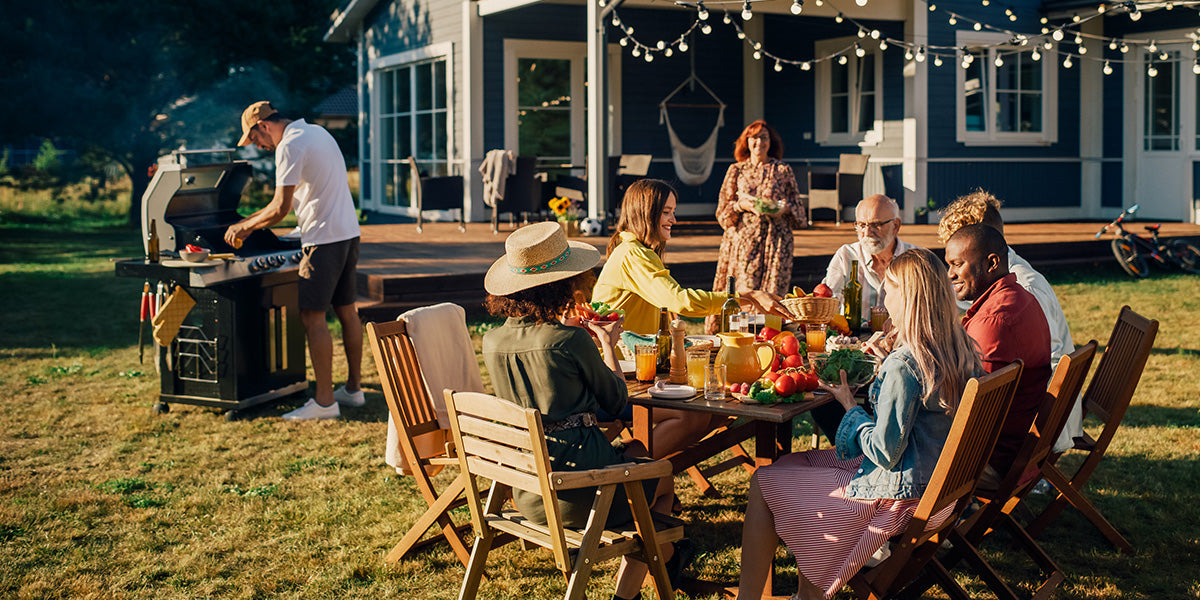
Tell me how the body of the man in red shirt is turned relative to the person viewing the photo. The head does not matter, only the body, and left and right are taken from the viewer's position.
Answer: facing to the left of the viewer

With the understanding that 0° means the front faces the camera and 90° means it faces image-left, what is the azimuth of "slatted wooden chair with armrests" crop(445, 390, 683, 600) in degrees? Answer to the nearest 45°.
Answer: approximately 225°

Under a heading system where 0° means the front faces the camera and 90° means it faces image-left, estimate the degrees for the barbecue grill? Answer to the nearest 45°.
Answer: approximately 315°

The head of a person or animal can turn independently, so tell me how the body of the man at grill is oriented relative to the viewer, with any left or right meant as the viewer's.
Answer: facing to the left of the viewer

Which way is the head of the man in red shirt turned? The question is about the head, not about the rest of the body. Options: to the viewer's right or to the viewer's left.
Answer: to the viewer's left

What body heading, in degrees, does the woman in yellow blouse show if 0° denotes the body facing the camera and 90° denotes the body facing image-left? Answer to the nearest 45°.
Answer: approximately 270°

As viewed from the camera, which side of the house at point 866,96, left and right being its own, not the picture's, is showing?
front

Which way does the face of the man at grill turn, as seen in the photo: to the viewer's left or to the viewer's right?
to the viewer's left

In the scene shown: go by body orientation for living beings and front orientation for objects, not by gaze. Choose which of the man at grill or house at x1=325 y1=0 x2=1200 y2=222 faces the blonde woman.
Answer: the house

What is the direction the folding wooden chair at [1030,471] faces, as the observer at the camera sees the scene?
facing away from the viewer and to the left of the viewer

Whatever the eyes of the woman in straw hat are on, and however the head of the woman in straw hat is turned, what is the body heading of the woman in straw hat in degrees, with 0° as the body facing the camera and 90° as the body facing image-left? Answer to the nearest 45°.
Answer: approximately 225°

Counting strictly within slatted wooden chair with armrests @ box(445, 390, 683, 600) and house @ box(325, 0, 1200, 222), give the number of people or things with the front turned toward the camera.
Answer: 1

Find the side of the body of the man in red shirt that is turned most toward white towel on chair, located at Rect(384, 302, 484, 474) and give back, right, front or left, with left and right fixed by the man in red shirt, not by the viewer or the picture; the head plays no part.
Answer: front

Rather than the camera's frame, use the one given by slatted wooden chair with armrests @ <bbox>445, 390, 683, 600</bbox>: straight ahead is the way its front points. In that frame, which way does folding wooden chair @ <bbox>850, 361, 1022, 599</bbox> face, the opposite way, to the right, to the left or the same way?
to the left

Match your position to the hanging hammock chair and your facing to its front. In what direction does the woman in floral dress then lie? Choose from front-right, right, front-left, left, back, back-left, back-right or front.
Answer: front

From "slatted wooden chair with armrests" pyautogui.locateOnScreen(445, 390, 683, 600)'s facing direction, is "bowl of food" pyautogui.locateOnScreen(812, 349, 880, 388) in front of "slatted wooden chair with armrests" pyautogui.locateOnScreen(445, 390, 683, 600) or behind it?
in front

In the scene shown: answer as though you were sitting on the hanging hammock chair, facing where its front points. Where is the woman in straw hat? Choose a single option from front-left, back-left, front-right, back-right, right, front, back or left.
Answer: front

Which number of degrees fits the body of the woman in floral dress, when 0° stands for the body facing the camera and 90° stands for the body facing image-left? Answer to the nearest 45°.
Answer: approximately 0°
